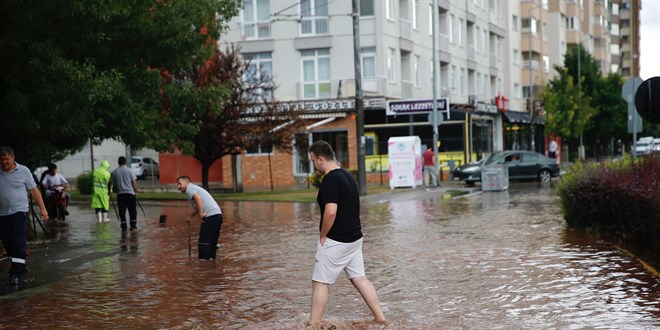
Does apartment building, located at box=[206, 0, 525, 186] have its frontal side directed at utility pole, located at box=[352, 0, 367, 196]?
yes

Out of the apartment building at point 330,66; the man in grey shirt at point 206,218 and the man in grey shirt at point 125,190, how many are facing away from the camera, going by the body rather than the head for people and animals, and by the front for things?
1

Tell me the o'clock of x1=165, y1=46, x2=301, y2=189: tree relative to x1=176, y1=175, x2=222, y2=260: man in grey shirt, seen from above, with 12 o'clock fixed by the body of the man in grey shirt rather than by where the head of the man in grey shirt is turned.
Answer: The tree is roughly at 3 o'clock from the man in grey shirt.

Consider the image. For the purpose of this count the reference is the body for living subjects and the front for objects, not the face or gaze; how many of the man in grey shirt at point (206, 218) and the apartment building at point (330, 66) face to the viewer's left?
1

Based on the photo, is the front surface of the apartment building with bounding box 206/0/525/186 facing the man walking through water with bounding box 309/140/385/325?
yes

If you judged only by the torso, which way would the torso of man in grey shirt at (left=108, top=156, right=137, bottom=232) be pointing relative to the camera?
away from the camera

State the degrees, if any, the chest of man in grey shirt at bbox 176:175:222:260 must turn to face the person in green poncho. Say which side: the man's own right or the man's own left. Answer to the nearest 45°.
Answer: approximately 90° to the man's own right

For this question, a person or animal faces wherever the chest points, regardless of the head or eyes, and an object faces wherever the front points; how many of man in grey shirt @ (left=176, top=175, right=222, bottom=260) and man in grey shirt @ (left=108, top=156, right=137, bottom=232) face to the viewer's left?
1

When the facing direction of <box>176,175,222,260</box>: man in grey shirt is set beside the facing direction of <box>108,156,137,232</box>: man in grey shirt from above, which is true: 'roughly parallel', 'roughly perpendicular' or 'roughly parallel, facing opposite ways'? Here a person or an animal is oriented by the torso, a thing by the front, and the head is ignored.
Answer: roughly perpendicular

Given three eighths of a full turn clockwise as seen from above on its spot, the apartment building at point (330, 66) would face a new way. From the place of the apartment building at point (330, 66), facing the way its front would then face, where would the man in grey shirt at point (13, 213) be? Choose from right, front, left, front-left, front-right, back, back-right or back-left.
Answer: back-left

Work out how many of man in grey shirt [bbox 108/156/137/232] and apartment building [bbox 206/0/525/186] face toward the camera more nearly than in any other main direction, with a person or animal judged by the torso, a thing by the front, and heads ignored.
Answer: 1

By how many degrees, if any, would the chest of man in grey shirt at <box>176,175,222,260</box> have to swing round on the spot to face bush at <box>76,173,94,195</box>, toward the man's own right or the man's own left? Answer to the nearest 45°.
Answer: approximately 90° to the man's own right

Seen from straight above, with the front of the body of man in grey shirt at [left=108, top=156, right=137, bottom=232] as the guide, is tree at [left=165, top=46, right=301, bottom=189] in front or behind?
in front

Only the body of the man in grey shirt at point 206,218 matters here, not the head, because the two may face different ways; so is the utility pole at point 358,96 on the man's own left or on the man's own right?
on the man's own right

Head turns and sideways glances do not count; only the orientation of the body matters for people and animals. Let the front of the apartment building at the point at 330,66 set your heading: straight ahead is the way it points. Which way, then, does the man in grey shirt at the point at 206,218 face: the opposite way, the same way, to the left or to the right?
to the right

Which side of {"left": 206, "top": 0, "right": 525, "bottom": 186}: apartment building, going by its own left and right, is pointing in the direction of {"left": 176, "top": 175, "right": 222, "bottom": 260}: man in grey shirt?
front
